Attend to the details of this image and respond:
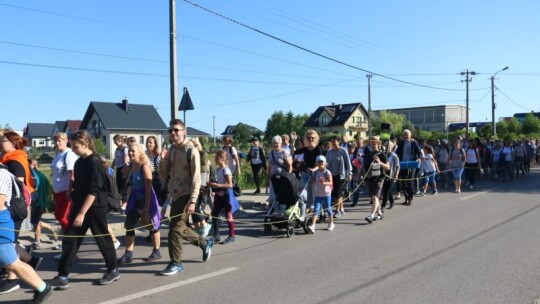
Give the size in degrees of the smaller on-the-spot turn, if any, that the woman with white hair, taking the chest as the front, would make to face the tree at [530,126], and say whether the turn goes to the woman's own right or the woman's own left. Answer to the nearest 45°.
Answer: approximately 180°

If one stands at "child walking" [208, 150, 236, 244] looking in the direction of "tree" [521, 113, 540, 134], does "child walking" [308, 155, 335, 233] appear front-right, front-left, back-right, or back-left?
front-right

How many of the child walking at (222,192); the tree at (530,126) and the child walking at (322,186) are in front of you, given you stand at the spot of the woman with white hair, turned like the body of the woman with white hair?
1

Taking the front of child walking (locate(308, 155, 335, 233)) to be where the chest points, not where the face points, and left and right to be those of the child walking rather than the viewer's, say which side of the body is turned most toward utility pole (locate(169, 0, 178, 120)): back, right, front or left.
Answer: right

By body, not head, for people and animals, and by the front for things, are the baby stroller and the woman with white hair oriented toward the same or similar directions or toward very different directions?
same or similar directions

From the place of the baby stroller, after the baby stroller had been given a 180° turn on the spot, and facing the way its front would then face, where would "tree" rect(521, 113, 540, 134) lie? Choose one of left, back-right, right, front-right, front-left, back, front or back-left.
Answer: front

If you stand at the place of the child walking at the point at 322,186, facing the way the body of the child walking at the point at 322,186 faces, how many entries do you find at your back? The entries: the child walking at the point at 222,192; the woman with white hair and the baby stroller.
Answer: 0

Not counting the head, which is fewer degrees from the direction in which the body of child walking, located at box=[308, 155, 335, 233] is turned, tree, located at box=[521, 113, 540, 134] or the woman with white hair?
the woman with white hair

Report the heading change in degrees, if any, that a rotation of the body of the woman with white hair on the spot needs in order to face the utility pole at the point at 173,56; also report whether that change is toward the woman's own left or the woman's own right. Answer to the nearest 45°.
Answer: approximately 90° to the woman's own right

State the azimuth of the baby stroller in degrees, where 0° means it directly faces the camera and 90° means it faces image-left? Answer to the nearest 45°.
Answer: approximately 45°

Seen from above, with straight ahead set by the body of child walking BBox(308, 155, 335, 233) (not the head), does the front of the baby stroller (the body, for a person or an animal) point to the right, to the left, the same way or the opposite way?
the same way

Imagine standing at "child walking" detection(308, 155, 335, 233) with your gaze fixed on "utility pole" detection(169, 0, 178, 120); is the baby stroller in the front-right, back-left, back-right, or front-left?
front-left

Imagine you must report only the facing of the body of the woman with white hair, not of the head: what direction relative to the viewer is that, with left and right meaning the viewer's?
facing the viewer and to the left of the viewer

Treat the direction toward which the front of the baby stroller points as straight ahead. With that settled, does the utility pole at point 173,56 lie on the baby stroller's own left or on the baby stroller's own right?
on the baby stroller's own right
